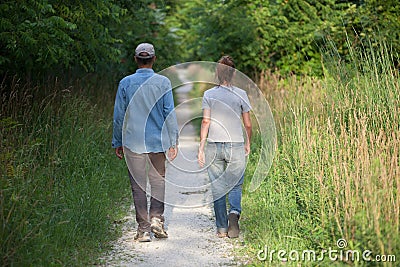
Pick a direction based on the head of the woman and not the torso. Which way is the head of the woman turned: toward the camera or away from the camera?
away from the camera

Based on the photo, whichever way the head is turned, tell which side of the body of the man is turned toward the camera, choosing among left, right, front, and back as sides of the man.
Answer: back

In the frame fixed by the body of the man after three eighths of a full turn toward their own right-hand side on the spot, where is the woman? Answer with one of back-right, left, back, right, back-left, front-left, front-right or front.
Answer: front-left

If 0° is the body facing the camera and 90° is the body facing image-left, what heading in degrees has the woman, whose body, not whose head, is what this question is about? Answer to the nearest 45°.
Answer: approximately 180°

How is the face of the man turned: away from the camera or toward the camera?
away from the camera
